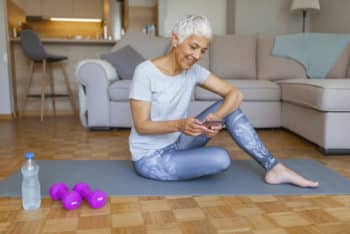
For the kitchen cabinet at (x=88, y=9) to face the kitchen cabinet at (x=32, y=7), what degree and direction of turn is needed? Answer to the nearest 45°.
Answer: approximately 90° to its right

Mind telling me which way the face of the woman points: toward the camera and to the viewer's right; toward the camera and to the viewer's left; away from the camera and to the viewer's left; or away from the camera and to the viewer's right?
toward the camera and to the viewer's right

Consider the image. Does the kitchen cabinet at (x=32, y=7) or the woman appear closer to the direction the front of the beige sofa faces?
the woman

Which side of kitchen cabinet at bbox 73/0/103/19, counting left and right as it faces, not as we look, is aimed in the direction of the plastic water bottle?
front

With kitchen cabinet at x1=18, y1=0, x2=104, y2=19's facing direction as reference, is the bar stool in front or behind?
in front

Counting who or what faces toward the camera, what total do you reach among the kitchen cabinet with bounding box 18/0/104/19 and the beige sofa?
2

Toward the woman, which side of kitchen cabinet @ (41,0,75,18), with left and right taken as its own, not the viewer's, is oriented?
front

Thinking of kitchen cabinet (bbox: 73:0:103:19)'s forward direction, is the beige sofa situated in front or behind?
in front
